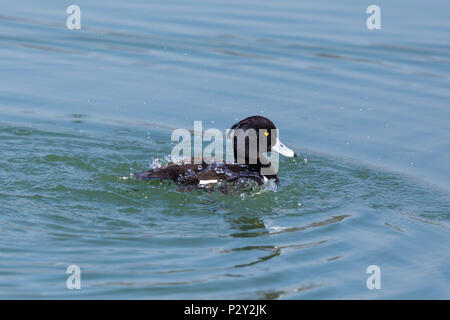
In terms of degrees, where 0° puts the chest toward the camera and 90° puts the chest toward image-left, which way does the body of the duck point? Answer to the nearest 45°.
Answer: approximately 270°
